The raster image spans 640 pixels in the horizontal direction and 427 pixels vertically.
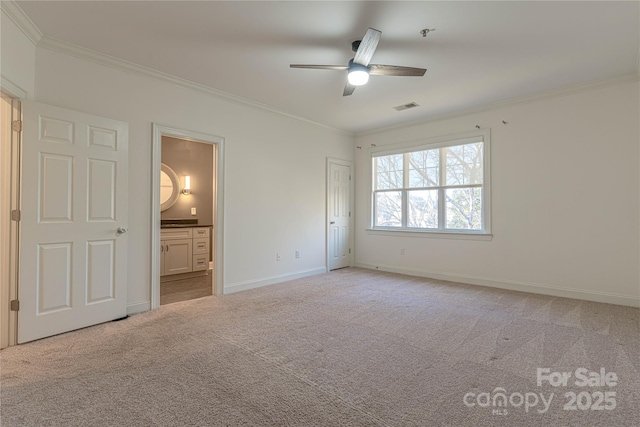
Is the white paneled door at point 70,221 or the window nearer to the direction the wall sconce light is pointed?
the window

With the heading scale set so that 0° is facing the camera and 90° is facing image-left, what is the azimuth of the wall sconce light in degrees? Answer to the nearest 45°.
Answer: approximately 315°

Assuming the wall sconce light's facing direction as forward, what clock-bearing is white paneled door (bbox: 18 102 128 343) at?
The white paneled door is roughly at 2 o'clock from the wall sconce light.

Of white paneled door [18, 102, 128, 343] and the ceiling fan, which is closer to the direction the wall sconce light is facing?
the ceiling fan

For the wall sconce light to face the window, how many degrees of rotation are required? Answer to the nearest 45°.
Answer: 0° — it already faces it

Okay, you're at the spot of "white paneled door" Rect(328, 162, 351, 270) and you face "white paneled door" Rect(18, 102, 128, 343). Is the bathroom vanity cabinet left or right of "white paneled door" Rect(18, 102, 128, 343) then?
right

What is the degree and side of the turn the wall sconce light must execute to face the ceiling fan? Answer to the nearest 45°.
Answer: approximately 45° to its right
